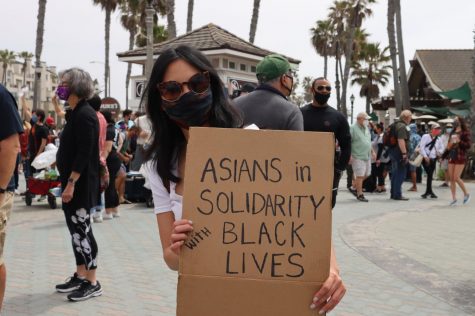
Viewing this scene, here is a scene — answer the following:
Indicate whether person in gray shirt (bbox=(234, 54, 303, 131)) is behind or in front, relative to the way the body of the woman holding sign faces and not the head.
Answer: behind

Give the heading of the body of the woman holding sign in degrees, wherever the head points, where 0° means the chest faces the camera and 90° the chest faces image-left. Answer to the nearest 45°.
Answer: approximately 0°

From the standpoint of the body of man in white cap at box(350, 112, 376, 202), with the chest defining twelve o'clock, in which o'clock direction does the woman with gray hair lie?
The woman with gray hair is roughly at 2 o'clock from the man in white cap.

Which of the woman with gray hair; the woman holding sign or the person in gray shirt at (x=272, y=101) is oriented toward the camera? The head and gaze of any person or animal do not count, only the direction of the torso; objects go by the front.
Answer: the woman holding sign

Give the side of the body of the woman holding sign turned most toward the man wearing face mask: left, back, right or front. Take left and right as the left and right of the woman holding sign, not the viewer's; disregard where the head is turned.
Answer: back
